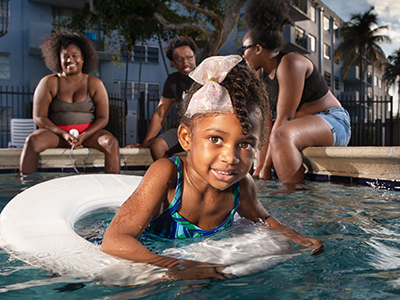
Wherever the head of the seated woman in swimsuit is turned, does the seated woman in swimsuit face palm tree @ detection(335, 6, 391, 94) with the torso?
no

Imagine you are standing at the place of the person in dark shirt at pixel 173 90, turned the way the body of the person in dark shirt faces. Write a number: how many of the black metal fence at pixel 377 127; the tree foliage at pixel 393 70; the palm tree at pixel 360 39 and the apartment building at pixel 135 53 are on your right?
0

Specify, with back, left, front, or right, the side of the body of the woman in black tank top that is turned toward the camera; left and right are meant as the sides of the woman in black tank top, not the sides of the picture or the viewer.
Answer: left

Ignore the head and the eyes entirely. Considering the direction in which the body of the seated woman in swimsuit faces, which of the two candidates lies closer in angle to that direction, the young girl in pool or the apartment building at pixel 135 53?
the young girl in pool

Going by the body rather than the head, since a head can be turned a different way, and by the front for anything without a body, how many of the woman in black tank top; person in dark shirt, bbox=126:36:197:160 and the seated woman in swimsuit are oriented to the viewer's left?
1

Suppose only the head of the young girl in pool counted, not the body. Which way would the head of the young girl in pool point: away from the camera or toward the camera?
toward the camera

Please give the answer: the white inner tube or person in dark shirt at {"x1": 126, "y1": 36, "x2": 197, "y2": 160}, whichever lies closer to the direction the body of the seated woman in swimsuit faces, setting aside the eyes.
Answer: the white inner tube

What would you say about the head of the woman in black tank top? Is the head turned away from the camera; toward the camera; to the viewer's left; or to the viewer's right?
to the viewer's left

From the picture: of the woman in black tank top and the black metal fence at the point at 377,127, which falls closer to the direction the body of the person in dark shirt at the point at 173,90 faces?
the woman in black tank top

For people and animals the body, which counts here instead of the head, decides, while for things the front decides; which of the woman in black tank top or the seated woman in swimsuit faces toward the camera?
the seated woman in swimsuit

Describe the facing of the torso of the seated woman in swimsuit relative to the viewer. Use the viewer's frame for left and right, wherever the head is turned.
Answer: facing the viewer

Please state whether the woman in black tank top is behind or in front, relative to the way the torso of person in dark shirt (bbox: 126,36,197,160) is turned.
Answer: in front

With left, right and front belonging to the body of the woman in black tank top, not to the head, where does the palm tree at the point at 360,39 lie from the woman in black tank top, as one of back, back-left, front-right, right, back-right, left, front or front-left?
right

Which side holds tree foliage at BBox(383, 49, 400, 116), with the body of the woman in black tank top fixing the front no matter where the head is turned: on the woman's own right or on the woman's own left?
on the woman's own right

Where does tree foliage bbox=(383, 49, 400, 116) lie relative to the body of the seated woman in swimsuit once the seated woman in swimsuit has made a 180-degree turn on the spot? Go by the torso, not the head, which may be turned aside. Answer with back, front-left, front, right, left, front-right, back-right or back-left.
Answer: front-right

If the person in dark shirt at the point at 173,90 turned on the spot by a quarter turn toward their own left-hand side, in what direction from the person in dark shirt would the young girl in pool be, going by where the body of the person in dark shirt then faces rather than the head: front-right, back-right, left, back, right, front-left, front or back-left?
back-right

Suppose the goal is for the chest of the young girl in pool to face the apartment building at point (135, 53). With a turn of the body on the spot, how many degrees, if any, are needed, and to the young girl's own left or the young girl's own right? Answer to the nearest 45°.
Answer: approximately 135° to the young girl's own left

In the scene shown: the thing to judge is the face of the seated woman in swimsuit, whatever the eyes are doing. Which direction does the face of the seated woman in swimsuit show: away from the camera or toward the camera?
toward the camera

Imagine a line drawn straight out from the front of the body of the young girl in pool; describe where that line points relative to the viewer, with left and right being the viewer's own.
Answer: facing the viewer and to the right of the viewer
